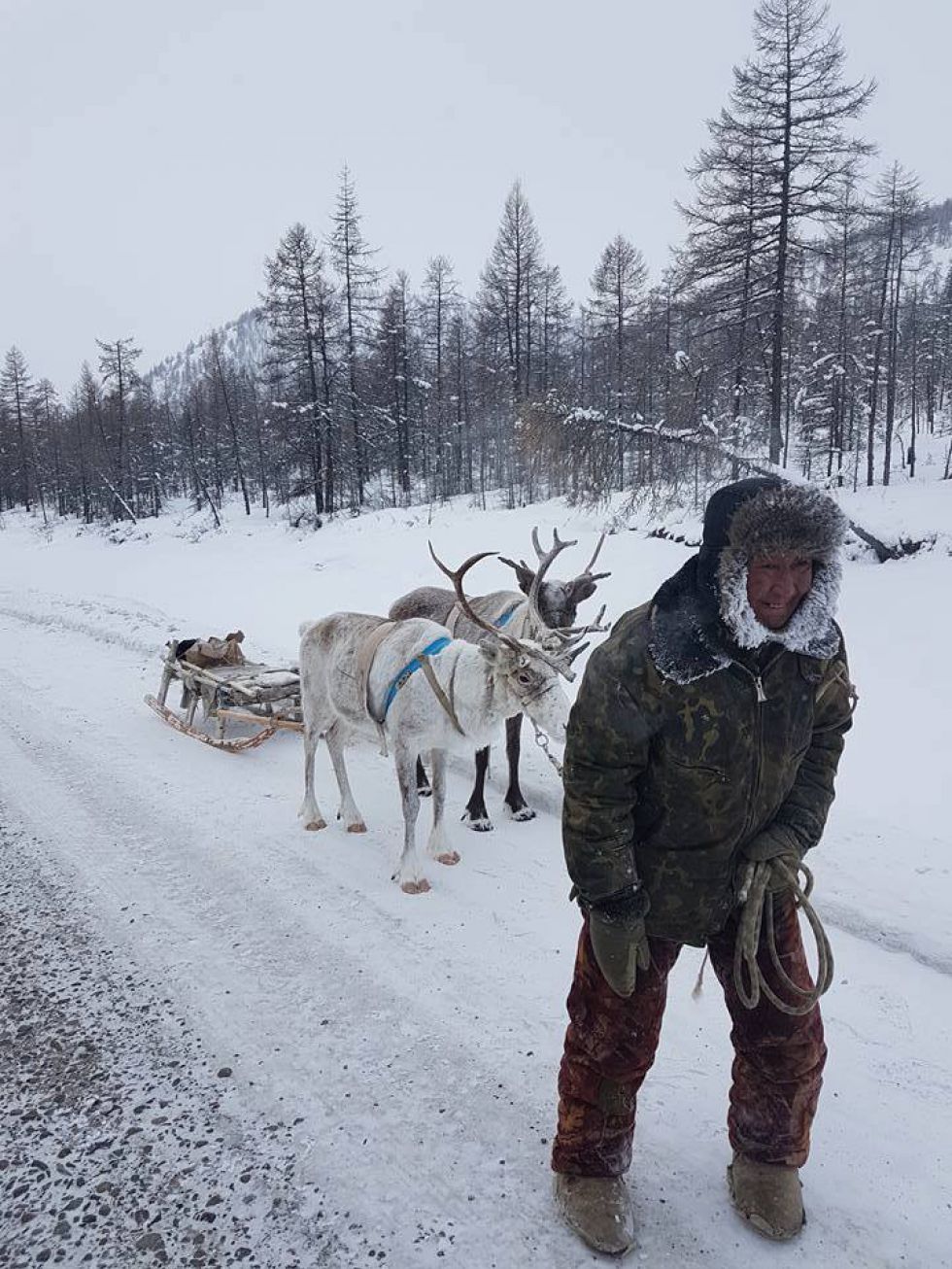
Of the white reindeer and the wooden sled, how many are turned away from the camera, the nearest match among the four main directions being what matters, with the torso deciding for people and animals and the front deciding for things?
0

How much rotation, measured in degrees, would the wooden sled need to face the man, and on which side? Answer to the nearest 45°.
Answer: approximately 45° to its right

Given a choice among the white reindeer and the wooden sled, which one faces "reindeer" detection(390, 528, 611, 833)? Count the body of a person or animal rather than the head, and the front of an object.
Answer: the wooden sled

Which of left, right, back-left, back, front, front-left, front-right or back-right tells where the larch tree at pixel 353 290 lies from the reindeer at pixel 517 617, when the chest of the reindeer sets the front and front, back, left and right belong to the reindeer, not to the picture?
back-left

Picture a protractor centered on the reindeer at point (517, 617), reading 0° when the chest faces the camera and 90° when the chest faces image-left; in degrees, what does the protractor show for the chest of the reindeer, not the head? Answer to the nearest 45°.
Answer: approximately 315°

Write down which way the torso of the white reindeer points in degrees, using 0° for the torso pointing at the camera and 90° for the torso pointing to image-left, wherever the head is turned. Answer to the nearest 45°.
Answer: approximately 315°

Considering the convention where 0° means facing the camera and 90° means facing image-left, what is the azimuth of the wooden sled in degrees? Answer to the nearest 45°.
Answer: approximately 315°

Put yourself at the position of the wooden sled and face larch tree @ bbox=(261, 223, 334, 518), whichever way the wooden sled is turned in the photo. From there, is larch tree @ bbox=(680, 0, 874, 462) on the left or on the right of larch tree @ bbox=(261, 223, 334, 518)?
right

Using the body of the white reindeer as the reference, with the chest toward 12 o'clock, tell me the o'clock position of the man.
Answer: The man is roughly at 1 o'clock from the white reindeer.

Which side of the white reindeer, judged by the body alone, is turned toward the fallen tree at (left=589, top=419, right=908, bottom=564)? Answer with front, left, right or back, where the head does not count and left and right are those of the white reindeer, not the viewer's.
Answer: left

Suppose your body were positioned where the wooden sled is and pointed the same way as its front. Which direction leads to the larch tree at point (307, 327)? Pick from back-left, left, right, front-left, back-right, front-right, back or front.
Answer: back-left

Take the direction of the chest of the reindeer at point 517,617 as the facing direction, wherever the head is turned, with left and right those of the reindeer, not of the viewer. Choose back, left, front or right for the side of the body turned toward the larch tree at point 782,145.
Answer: left
